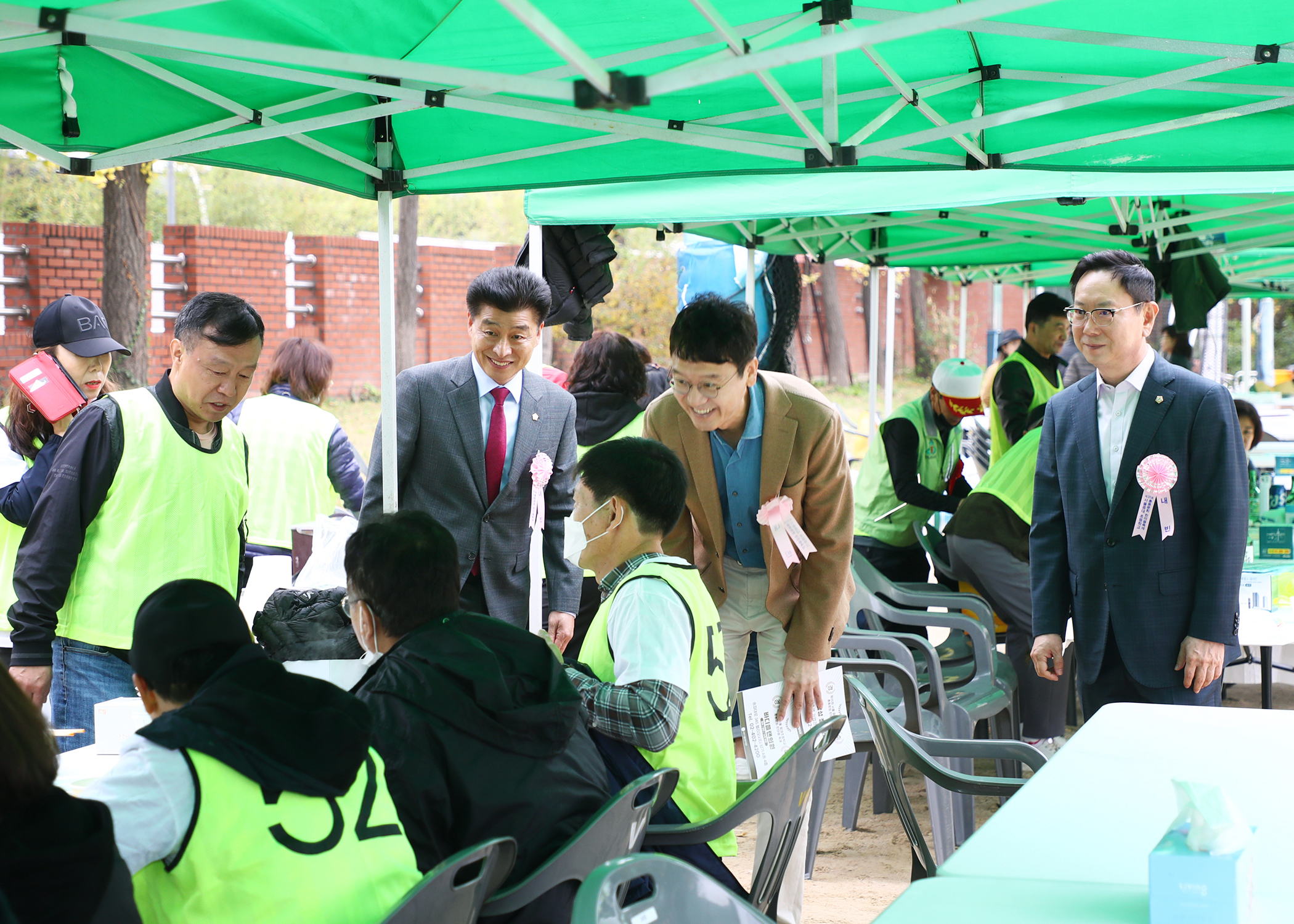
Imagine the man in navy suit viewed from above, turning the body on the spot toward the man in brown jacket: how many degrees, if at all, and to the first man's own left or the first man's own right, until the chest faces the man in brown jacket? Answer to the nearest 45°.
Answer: approximately 45° to the first man's own right

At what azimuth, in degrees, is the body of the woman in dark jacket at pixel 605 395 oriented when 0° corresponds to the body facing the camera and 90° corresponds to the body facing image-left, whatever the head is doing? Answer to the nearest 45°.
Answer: approximately 180°

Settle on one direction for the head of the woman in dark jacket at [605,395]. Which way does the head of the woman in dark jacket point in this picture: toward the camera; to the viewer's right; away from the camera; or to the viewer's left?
away from the camera

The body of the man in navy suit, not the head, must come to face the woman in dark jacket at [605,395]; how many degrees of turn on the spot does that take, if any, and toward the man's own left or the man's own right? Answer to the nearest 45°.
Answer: approximately 90° to the man's own right

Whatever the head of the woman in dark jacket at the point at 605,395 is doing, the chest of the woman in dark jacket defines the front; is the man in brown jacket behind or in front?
behind

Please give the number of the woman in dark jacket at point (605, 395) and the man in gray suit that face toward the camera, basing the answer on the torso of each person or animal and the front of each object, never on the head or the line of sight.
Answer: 1
